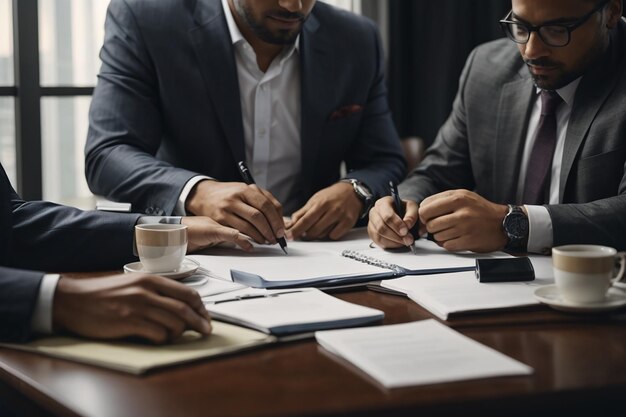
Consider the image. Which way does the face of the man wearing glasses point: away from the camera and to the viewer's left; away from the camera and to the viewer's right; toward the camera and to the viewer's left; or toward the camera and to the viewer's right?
toward the camera and to the viewer's left

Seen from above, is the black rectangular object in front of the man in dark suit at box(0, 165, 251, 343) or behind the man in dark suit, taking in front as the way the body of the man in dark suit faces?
in front

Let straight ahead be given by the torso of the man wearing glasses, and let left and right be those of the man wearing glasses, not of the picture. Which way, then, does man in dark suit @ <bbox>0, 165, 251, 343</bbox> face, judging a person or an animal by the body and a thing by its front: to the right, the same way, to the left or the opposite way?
the opposite way

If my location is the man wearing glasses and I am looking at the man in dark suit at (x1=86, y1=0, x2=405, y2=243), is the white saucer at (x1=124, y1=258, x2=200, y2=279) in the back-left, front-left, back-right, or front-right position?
front-left

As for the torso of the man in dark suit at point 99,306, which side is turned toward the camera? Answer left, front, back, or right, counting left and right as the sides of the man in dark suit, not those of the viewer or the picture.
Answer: right

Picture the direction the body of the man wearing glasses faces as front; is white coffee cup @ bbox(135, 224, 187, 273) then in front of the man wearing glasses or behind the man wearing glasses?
in front

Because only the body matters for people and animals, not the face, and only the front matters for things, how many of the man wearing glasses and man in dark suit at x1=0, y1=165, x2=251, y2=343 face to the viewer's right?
1

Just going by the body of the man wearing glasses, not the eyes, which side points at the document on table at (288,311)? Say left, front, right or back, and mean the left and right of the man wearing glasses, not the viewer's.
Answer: front

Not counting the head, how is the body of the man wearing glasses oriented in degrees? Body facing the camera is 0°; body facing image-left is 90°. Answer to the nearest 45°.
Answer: approximately 45°

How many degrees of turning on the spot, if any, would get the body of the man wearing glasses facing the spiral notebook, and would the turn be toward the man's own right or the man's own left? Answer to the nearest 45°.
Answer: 0° — they already face it

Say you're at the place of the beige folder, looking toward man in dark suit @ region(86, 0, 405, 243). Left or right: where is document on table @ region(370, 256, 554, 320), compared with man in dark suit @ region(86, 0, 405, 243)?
right

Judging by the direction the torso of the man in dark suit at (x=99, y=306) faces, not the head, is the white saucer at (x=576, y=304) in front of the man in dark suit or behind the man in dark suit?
in front
